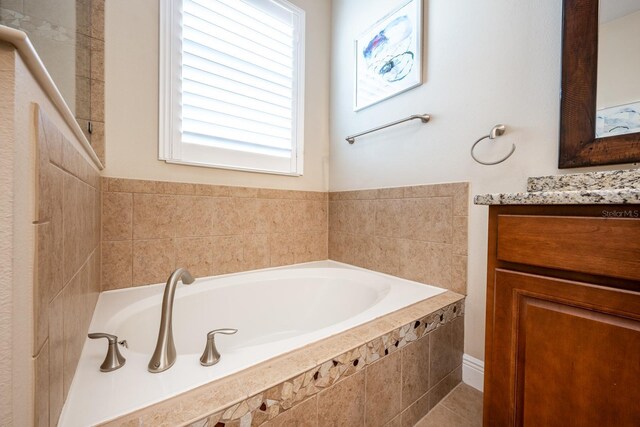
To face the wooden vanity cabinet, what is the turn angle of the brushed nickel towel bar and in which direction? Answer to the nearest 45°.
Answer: approximately 90° to its left

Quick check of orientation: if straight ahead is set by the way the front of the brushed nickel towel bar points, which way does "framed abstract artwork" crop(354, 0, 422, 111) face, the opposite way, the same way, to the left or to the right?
the same way

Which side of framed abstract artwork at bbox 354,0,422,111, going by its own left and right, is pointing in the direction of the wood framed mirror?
left

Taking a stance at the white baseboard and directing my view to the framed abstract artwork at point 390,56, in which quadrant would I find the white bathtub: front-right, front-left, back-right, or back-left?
front-left

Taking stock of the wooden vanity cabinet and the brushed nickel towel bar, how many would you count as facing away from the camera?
0

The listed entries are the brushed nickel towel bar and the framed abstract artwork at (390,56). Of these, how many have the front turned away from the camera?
0

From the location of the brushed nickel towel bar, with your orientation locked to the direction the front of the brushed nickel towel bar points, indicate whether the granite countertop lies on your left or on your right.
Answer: on your left

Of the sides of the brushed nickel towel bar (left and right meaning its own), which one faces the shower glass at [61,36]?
front

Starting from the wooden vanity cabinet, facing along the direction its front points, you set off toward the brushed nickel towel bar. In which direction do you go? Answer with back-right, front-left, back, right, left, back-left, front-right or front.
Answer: right

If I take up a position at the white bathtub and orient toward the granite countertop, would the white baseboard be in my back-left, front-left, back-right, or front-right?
front-left

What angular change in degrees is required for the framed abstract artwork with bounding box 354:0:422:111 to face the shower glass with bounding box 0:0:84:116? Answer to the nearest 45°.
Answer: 0° — it already faces it

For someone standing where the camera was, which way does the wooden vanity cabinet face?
facing the viewer and to the left of the viewer

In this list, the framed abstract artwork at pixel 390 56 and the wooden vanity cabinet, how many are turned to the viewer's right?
0

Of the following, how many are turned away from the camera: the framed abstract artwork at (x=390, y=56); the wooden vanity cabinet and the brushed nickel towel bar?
0

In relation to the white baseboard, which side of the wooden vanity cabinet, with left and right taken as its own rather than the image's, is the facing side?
right
